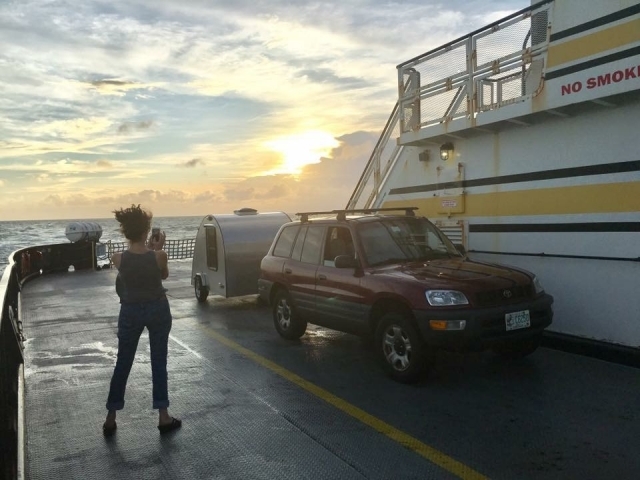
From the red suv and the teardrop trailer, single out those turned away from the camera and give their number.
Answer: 0

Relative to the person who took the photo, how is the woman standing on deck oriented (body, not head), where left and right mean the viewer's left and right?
facing away from the viewer and to the right of the viewer

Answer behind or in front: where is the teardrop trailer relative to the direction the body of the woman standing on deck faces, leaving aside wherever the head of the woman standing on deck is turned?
in front

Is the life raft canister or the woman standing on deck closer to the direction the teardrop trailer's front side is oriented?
the woman standing on deck

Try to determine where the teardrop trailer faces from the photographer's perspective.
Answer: facing the viewer and to the right of the viewer

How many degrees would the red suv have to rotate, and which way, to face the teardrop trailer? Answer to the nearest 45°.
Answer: approximately 180°

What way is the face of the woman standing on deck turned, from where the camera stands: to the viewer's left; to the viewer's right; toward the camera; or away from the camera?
away from the camera

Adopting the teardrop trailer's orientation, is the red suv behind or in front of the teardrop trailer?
in front

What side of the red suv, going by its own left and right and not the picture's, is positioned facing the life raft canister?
back

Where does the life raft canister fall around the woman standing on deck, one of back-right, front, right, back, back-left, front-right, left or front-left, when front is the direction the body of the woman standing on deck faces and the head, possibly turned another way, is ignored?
front-left

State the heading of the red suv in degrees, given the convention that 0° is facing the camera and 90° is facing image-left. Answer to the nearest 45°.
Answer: approximately 315°
